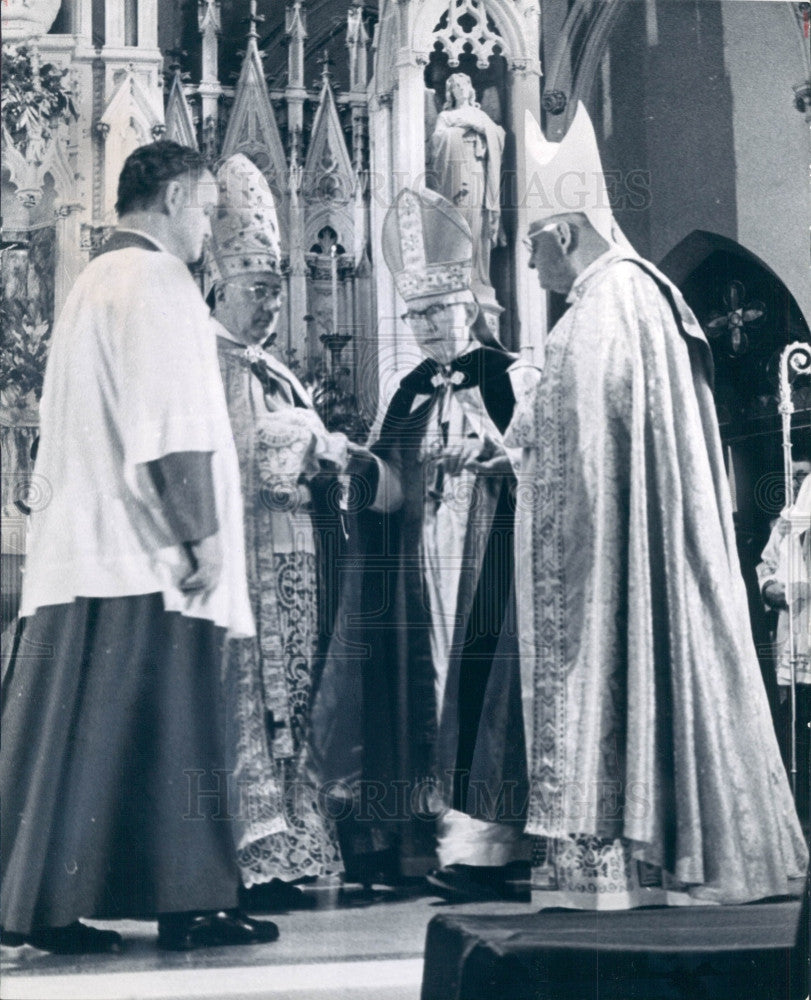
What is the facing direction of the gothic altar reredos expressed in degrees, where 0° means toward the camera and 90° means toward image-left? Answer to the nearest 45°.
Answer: approximately 0°

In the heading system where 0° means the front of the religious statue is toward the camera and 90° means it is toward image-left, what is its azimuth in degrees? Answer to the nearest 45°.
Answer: approximately 0°

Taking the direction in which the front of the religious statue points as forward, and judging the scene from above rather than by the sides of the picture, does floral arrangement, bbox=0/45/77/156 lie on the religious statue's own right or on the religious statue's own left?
on the religious statue's own right
